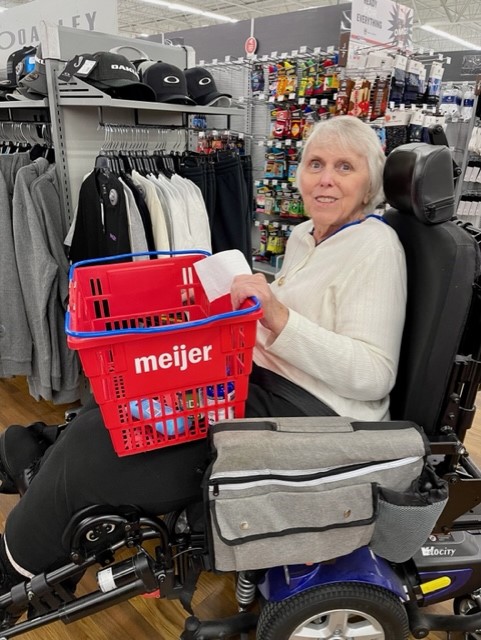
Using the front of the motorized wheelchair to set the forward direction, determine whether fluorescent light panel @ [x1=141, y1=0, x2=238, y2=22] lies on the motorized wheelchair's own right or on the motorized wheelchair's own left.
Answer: on the motorized wheelchair's own right

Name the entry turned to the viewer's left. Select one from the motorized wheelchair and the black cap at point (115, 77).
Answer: the motorized wheelchair

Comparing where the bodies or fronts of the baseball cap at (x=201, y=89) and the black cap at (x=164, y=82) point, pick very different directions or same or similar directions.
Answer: same or similar directions

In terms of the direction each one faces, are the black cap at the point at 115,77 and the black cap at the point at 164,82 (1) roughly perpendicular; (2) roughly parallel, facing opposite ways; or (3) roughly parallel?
roughly parallel

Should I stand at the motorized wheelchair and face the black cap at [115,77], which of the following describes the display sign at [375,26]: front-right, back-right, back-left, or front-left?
front-right

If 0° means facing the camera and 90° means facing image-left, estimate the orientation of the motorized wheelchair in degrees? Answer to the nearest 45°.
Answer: approximately 90°

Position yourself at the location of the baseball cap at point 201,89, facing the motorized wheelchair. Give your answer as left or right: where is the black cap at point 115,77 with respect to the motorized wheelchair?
right

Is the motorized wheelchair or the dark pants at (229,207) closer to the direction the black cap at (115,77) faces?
the motorized wheelchair

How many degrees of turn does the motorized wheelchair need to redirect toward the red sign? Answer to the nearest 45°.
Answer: approximately 90° to its right
